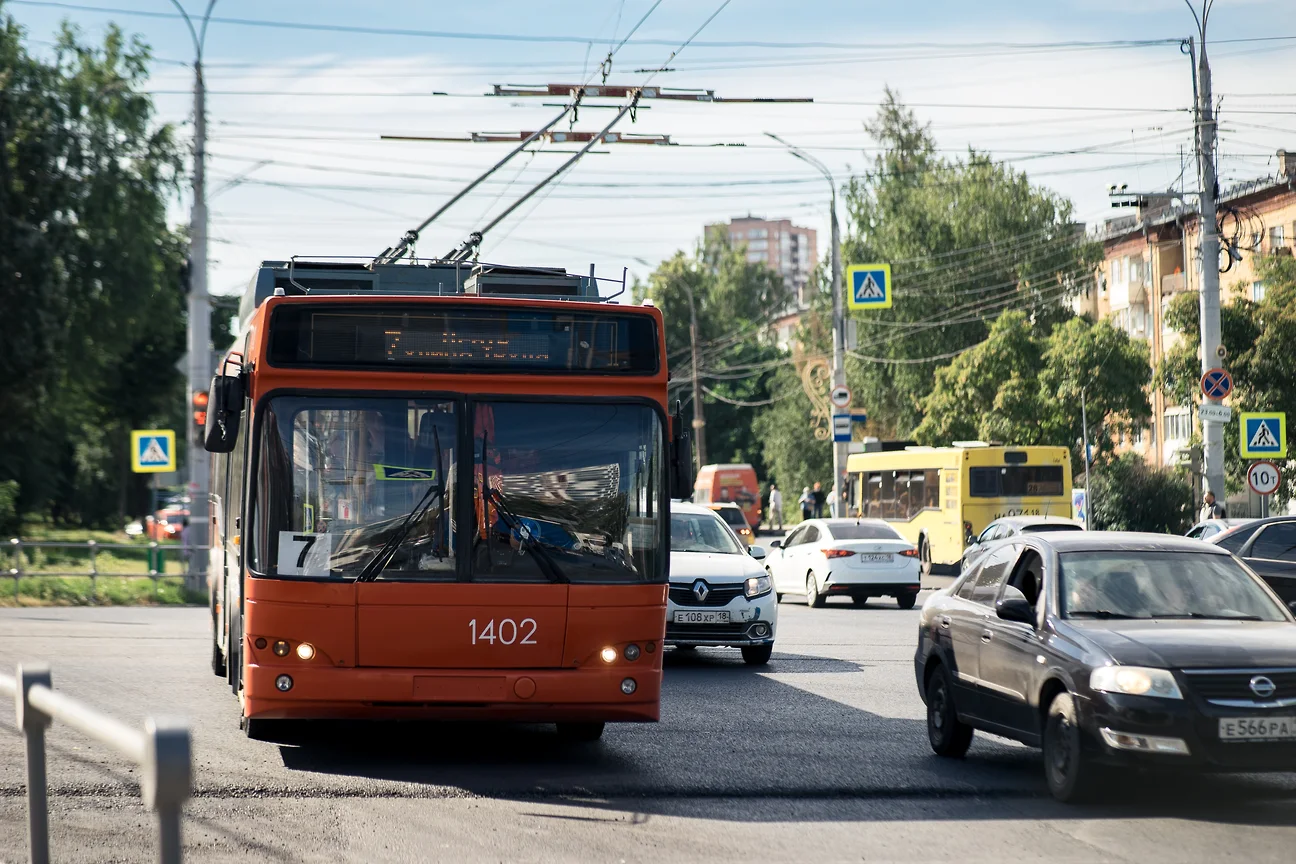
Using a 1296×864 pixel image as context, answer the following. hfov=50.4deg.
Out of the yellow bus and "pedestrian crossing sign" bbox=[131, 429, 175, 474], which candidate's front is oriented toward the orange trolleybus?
the pedestrian crossing sign

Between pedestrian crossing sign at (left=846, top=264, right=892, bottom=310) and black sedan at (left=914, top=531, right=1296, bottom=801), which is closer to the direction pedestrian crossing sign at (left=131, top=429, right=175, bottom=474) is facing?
the black sedan

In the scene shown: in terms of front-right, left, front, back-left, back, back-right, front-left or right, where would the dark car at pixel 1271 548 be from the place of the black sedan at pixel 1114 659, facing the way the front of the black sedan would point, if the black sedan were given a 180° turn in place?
front-right

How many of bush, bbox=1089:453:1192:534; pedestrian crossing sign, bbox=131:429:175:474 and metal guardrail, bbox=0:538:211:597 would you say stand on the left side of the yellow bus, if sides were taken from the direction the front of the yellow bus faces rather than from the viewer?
2

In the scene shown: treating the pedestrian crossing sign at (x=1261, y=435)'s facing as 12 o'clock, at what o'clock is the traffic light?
The traffic light is roughly at 2 o'clock from the pedestrian crossing sign.

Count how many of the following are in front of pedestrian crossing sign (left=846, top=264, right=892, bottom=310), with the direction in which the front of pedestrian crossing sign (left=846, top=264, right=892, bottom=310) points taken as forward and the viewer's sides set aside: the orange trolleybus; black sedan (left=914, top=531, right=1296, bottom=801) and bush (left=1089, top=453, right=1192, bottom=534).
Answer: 2
